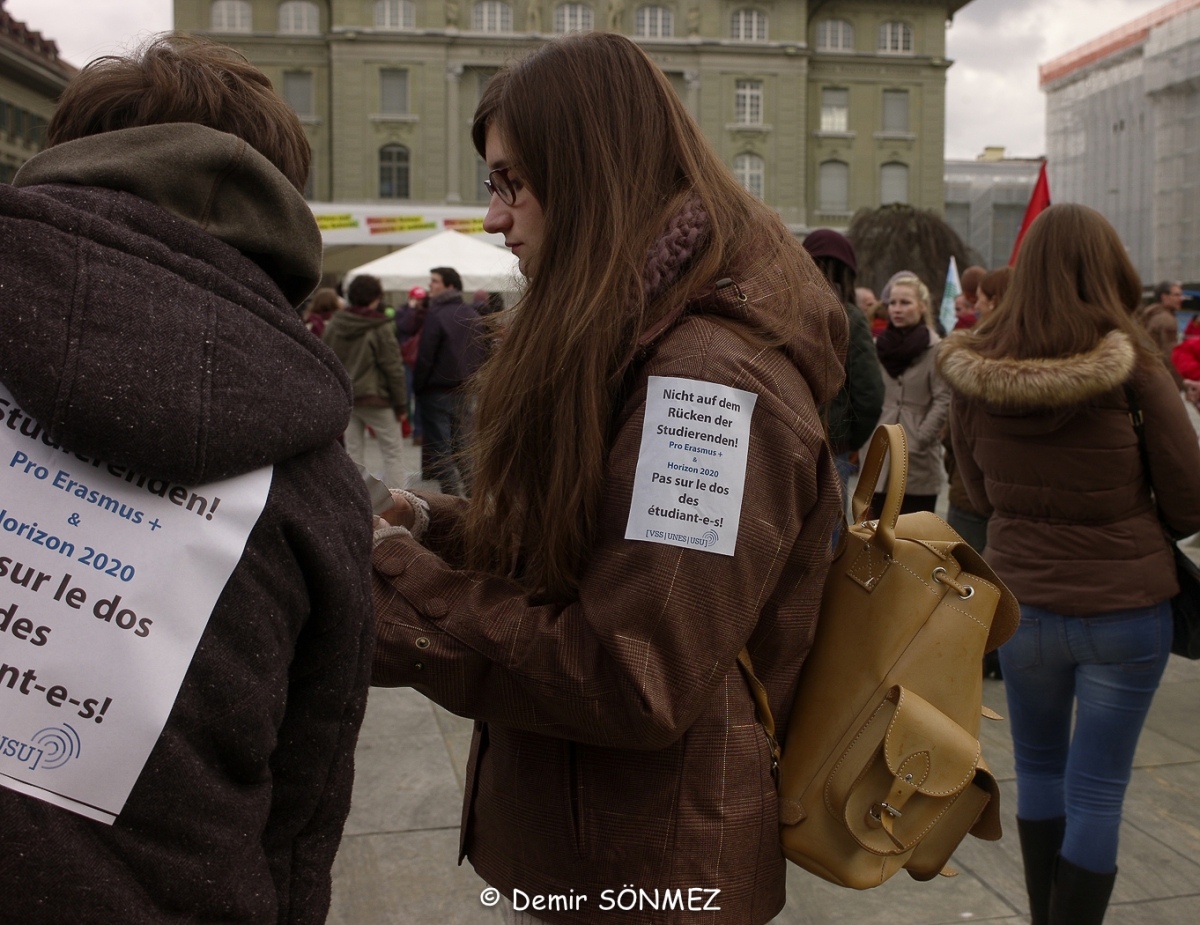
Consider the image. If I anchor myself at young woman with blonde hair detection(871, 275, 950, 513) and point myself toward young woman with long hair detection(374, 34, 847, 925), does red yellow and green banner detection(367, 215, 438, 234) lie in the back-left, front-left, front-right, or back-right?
back-right

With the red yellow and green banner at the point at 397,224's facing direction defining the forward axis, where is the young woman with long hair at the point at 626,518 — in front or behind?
in front

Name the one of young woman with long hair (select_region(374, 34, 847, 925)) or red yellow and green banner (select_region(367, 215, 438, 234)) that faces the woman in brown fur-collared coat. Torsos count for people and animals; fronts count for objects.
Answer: the red yellow and green banner

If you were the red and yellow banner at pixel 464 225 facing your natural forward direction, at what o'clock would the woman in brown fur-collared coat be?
The woman in brown fur-collared coat is roughly at 12 o'clock from the red and yellow banner.

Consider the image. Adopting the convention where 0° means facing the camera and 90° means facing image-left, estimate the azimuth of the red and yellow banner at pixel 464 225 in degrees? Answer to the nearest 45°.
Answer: approximately 0°

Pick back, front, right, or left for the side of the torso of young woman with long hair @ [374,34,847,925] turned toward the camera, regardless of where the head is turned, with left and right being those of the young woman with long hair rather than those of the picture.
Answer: left

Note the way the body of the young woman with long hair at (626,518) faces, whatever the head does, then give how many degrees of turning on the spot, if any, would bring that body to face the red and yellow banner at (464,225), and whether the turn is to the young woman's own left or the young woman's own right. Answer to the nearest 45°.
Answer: approximately 90° to the young woman's own right

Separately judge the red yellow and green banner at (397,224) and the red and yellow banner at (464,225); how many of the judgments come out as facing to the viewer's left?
0

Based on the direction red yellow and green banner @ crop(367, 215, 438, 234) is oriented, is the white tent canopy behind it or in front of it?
in front

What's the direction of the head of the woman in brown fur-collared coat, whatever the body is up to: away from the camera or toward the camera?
away from the camera

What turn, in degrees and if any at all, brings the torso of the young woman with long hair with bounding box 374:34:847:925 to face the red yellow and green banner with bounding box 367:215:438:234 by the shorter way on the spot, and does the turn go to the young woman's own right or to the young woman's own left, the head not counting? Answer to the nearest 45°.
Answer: approximately 90° to the young woman's own right
